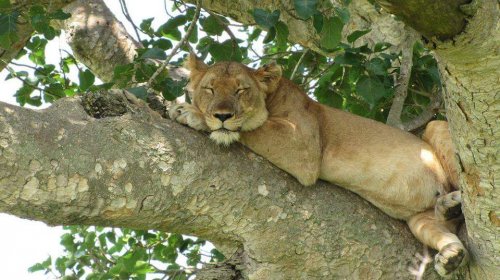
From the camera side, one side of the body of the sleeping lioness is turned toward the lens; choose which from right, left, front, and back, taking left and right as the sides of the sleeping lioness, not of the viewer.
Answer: left

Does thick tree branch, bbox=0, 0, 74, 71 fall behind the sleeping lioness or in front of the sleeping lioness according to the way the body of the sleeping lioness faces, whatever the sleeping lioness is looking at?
in front

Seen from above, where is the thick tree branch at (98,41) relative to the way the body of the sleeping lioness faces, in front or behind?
in front

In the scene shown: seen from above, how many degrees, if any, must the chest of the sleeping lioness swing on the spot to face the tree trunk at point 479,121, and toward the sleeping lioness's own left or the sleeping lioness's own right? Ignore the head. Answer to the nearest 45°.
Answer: approximately 135° to the sleeping lioness's own left
